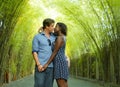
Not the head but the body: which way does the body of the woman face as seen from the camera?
to the viewer's left

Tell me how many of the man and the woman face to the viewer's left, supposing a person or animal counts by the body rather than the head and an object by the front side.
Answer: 1

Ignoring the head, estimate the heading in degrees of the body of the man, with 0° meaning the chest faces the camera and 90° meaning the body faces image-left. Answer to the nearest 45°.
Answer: approximately 315°
